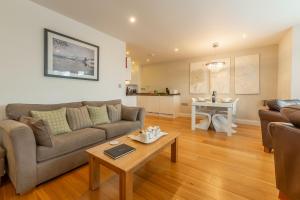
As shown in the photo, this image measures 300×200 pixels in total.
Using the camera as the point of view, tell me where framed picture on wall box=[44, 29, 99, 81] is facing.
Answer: facing the viewer and to the right of the viewer

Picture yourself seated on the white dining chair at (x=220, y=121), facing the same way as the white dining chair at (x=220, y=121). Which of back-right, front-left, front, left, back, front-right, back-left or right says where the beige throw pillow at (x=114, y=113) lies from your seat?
front-left

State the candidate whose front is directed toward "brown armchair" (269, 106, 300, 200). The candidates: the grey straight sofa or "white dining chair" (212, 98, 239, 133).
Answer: the grey straight sofa

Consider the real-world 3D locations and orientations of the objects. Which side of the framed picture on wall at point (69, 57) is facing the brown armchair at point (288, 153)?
front

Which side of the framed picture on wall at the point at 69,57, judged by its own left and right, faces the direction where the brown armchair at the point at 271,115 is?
front

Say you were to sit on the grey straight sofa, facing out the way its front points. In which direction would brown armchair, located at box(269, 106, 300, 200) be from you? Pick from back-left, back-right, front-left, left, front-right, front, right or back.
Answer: front

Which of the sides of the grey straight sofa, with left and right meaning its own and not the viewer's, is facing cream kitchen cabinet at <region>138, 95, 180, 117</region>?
left

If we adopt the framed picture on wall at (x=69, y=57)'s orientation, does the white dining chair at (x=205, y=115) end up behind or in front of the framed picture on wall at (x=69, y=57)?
in front

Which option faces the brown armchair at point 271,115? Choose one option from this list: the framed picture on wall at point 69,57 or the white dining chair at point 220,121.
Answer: the framed picture on wall

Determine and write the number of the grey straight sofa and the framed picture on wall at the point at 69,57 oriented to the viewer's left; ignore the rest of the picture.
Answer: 0

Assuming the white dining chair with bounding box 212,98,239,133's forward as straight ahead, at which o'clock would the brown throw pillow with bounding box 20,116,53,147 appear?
The brown throw pillow is roughly at 10 o'clock from the white dining chair.

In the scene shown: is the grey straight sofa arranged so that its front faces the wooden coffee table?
yes

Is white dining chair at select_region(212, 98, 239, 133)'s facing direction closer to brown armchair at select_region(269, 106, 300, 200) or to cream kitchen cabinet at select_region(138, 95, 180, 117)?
the cream kitchen cabinet
